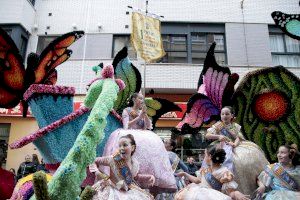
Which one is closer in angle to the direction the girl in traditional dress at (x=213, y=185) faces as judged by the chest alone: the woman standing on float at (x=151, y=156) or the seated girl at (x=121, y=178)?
the seated girl

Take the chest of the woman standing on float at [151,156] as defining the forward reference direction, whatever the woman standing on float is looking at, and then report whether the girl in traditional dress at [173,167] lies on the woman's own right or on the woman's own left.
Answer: on the woman's own left

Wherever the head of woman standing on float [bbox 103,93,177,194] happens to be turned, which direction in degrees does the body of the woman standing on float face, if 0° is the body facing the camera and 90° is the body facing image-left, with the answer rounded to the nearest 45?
approximately 315°

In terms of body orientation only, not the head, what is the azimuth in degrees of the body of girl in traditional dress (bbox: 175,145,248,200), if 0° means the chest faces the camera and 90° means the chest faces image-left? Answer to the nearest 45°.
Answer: approximately 45°

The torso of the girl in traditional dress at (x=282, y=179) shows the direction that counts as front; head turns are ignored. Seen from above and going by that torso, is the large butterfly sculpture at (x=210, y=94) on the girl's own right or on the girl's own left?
on the girl's own right

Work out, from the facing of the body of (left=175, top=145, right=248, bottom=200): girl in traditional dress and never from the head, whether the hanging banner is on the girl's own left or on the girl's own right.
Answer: on the girl's own right

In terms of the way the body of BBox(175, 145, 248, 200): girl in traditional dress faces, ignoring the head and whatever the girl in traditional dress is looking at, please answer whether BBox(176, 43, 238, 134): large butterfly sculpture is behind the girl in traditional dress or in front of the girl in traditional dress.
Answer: behind
